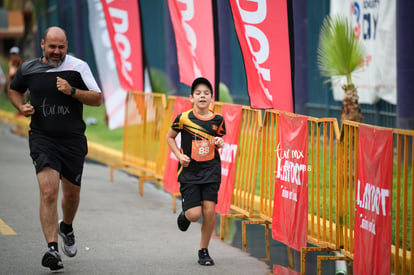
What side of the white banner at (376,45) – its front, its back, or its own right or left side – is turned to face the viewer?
front

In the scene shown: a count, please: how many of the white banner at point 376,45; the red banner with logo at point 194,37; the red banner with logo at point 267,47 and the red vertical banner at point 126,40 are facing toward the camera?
4

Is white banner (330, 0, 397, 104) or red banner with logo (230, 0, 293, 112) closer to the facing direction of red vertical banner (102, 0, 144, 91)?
the red banner with logo

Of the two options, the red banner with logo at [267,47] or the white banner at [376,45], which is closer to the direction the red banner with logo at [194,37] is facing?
the red banner with logo

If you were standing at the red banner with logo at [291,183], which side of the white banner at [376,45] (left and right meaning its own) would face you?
front

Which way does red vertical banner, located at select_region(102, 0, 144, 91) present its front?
toward the camera

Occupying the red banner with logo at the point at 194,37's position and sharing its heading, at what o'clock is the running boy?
The running boy is roughly at 12 o'clock from the red banner with logo.

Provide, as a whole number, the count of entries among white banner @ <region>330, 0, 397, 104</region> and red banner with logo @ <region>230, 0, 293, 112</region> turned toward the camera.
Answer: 2

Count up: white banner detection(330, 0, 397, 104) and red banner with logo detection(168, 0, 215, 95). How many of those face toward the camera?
2

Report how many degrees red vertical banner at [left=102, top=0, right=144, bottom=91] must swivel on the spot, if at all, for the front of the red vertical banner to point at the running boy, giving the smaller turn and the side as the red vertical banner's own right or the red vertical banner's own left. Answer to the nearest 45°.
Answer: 0° — it already faces them

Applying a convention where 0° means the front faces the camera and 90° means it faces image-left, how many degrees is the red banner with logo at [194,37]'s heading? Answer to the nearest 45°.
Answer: approximately 0°
